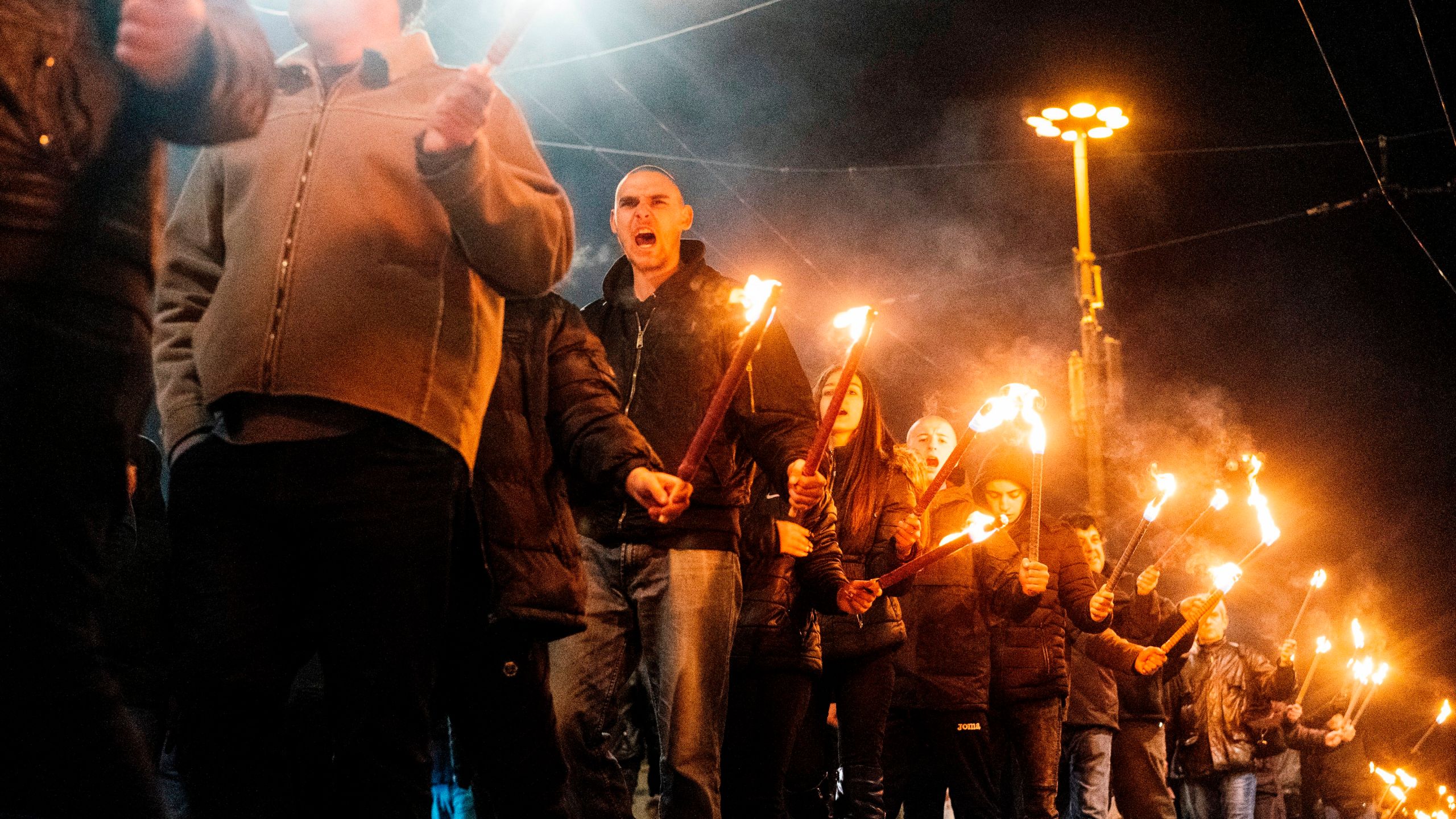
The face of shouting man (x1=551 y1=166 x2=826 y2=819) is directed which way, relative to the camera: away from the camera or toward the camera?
toward the camera

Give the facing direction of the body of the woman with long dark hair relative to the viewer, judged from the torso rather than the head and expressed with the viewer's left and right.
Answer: facing the viewer and to the left of the viewer

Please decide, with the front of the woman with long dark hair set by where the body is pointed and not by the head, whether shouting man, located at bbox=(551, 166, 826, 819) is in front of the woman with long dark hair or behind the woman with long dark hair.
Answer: in front

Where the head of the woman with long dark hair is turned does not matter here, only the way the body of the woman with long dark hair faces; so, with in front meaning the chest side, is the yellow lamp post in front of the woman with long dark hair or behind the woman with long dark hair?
behind

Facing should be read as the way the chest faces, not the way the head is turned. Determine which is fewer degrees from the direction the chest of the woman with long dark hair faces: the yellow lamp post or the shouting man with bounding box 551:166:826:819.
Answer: the shouting man
